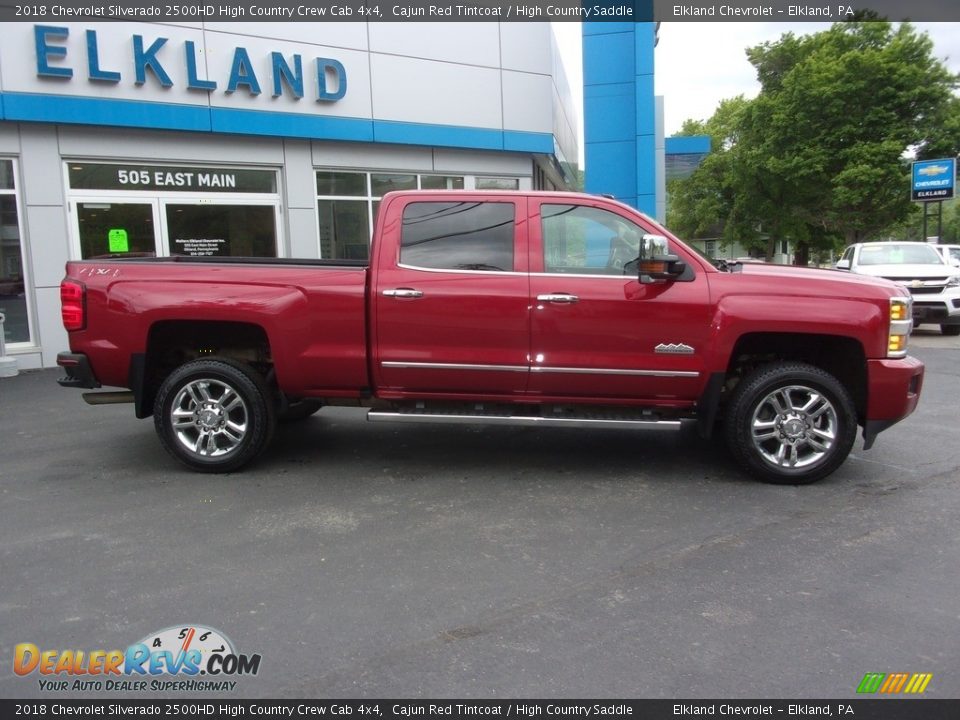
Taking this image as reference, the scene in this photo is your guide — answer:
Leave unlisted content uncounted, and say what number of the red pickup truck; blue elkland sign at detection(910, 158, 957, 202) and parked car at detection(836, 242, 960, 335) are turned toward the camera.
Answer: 2

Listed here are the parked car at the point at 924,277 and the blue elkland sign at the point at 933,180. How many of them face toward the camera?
2

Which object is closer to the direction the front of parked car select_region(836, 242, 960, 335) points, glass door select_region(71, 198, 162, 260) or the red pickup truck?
the red pickup truck

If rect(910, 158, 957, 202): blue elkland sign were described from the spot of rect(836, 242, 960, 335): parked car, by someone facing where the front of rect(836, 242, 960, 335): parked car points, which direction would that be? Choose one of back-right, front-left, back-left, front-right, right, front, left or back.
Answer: back

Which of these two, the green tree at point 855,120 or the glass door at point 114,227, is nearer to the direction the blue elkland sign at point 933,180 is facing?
the glass door

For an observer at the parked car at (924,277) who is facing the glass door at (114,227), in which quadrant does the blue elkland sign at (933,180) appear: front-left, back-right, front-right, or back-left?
back-right

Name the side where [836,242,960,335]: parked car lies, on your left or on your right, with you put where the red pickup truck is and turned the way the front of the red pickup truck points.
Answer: on your left

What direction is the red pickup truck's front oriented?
to the viewer's right

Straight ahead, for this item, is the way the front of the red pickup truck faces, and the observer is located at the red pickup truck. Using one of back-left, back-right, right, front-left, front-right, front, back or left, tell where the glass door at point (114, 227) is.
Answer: back-left

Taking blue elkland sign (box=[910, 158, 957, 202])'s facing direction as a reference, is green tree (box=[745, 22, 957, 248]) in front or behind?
behind
